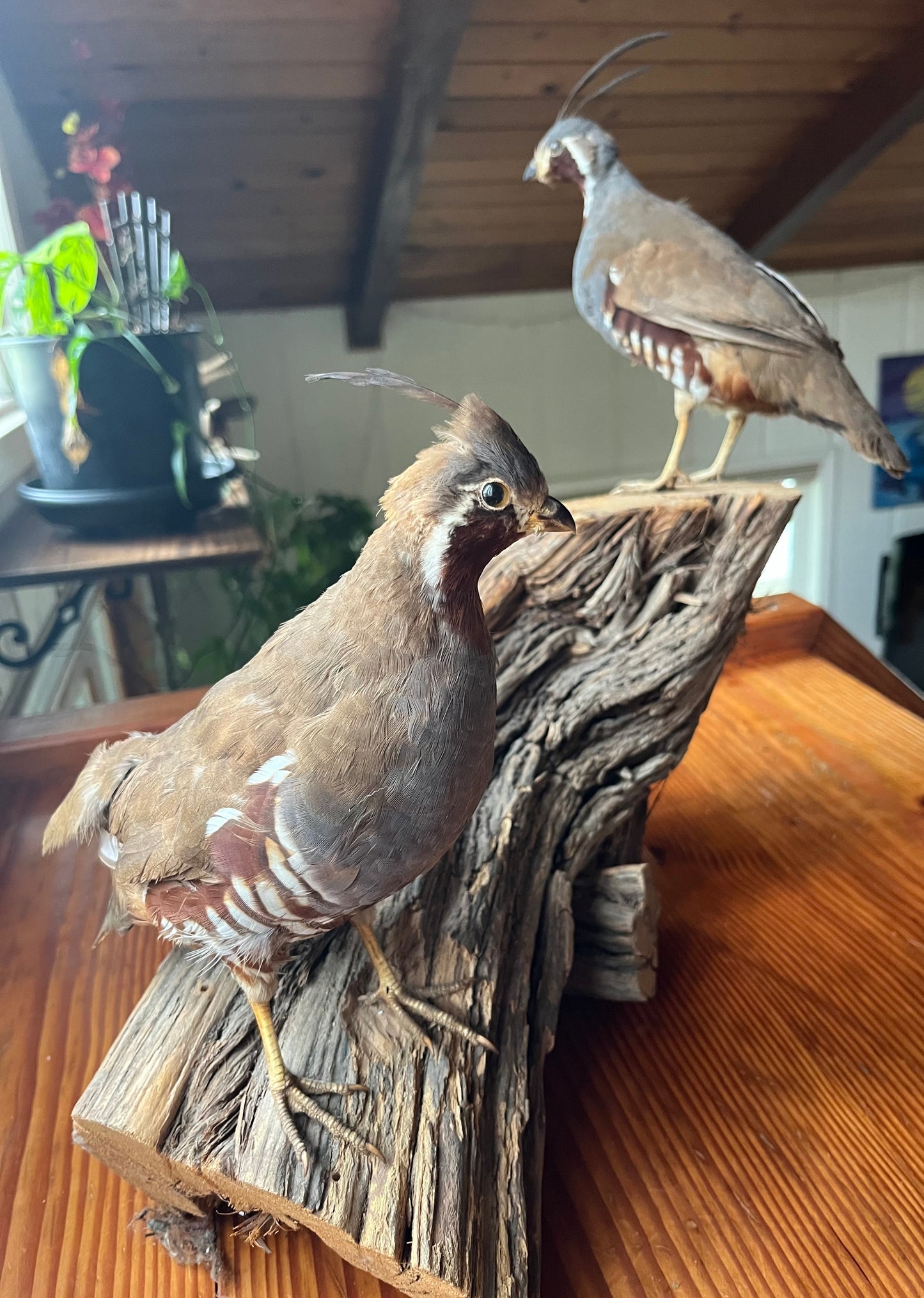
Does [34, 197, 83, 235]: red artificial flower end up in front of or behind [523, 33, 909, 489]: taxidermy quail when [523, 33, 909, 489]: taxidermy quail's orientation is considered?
in front

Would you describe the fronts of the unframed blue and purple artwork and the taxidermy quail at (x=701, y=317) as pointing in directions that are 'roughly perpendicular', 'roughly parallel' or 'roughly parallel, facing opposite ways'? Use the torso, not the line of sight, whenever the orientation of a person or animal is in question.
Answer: roughly perpendicular

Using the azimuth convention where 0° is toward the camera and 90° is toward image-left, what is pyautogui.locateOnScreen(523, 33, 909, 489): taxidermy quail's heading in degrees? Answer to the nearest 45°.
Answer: approximately 90°

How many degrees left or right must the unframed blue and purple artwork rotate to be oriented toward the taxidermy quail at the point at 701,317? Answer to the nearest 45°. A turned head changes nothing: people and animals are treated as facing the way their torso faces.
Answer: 0° — it already faces it

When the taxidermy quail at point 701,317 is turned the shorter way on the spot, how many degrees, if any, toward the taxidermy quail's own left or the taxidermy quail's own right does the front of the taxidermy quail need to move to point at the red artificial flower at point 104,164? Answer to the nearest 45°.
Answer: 0° — it already faces it

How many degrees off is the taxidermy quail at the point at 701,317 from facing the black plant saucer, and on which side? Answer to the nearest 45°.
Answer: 0° — it already faces it

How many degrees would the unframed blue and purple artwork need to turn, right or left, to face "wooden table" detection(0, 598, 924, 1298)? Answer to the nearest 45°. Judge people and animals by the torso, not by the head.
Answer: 0° — it already faces it

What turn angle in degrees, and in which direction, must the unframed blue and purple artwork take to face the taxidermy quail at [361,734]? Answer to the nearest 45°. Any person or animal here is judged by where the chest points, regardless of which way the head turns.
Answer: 0° — it already faces it

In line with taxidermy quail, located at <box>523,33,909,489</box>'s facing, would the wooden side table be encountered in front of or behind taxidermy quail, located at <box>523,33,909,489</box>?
in front

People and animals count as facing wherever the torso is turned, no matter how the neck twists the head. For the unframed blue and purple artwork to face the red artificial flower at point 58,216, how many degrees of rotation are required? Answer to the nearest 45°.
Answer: approximately 45° to its right

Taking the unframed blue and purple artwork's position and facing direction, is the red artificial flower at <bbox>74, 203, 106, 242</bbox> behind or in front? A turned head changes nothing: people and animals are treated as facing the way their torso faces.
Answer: in front

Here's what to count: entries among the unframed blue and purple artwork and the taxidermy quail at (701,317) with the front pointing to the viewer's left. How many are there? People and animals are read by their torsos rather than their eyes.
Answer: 1

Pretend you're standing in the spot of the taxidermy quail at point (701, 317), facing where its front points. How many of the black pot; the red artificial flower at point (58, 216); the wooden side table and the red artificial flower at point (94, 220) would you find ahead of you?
4

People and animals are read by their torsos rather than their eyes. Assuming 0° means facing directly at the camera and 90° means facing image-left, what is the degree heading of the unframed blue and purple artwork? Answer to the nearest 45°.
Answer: approximately 0°
